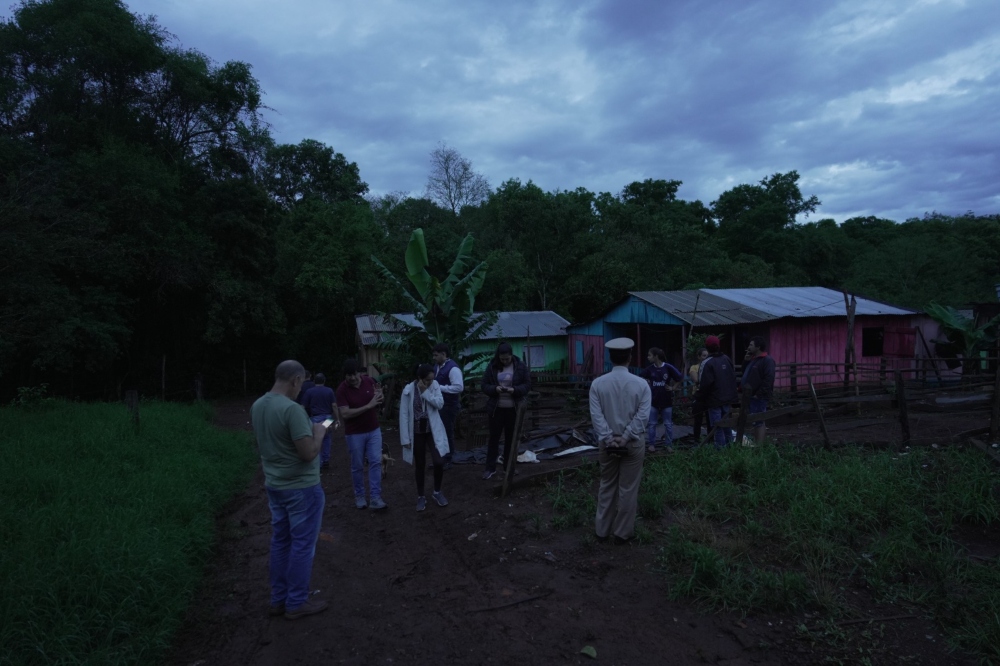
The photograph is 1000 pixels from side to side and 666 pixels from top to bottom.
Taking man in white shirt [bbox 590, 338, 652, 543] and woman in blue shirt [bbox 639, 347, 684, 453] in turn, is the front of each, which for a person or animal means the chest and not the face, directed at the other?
yes

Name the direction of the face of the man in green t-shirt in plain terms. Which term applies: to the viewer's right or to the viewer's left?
to the viewer's right

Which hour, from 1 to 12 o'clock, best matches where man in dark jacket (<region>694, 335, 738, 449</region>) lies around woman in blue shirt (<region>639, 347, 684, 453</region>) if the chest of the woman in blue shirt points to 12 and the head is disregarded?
The man in dark jacket is roughly at 10 o'clock from the woman in blue shirt.

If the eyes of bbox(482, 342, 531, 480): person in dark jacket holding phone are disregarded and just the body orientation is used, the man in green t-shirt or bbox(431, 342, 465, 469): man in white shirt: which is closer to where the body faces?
the man in green t-shirt

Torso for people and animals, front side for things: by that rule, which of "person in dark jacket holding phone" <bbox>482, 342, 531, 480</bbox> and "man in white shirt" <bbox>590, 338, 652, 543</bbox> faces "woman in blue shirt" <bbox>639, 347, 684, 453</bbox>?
the man in white shirt

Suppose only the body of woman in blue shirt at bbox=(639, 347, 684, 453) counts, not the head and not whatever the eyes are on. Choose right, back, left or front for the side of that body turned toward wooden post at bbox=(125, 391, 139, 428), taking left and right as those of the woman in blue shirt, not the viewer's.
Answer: right

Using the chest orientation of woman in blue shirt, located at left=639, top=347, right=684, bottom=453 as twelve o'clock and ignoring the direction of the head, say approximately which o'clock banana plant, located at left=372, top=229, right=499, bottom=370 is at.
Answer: The banana plant is roughly at 4 o'clock from the woman in blue shirt.

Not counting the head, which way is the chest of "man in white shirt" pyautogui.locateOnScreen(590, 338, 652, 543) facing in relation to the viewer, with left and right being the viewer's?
facing away from the viewer

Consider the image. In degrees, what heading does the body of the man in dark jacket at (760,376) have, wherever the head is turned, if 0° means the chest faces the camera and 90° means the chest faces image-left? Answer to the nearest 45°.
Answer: approximately 45°

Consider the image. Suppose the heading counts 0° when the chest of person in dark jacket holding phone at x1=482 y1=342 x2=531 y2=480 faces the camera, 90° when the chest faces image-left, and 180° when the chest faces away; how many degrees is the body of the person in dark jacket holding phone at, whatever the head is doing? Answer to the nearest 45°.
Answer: approximately 0°

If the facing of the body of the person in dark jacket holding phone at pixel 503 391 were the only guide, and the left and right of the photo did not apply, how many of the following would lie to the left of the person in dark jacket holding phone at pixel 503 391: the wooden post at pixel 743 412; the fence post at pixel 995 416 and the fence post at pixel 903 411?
3

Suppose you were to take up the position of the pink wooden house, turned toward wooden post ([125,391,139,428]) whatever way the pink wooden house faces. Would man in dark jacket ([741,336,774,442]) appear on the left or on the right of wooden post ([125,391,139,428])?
left

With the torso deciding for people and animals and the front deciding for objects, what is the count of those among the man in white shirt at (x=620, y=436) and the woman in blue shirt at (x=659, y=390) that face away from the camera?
1
